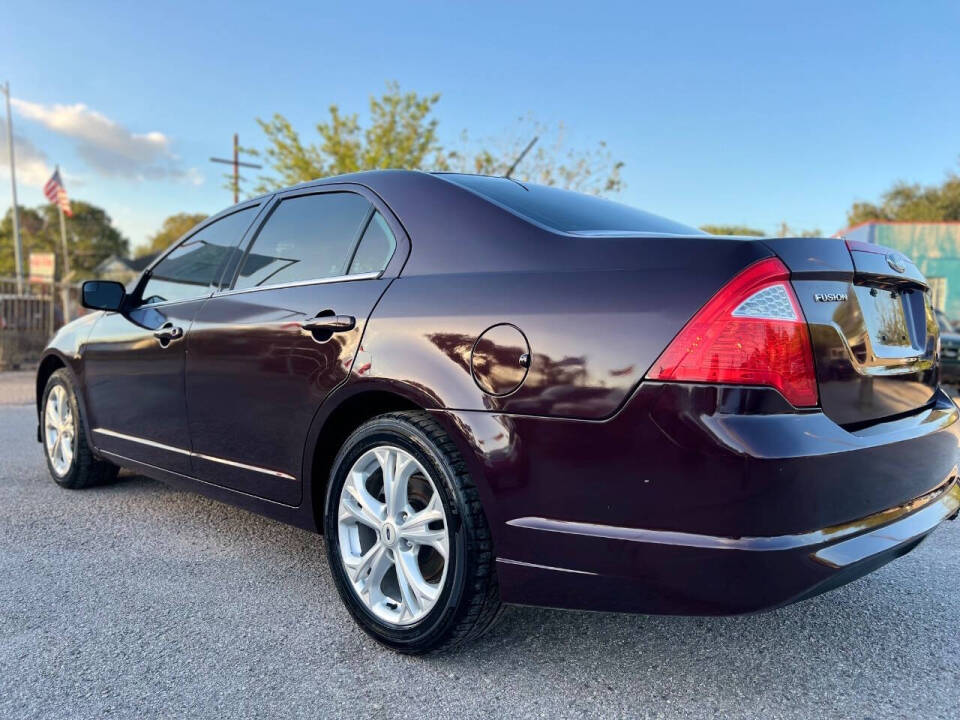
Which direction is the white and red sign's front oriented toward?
toward the camera

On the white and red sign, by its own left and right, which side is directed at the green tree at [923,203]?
left

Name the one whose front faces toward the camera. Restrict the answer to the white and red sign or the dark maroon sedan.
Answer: the white and red sign

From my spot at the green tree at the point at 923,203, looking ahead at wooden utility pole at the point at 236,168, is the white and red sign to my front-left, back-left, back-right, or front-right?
front-left

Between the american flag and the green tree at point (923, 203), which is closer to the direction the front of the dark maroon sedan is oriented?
the american flag

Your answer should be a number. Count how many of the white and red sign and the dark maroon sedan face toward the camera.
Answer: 1

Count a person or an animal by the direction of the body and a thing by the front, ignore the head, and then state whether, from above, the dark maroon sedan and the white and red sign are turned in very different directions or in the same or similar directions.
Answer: very different directions

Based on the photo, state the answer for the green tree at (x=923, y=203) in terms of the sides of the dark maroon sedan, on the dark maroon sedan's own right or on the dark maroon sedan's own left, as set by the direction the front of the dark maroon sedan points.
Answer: on the dark maroon sedan's own right

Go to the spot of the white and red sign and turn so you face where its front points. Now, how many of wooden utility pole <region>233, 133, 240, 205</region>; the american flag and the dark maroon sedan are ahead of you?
1

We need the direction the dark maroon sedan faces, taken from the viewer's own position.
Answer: facing away from the viewer and to the left of the viewer

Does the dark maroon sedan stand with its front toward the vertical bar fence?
yes
